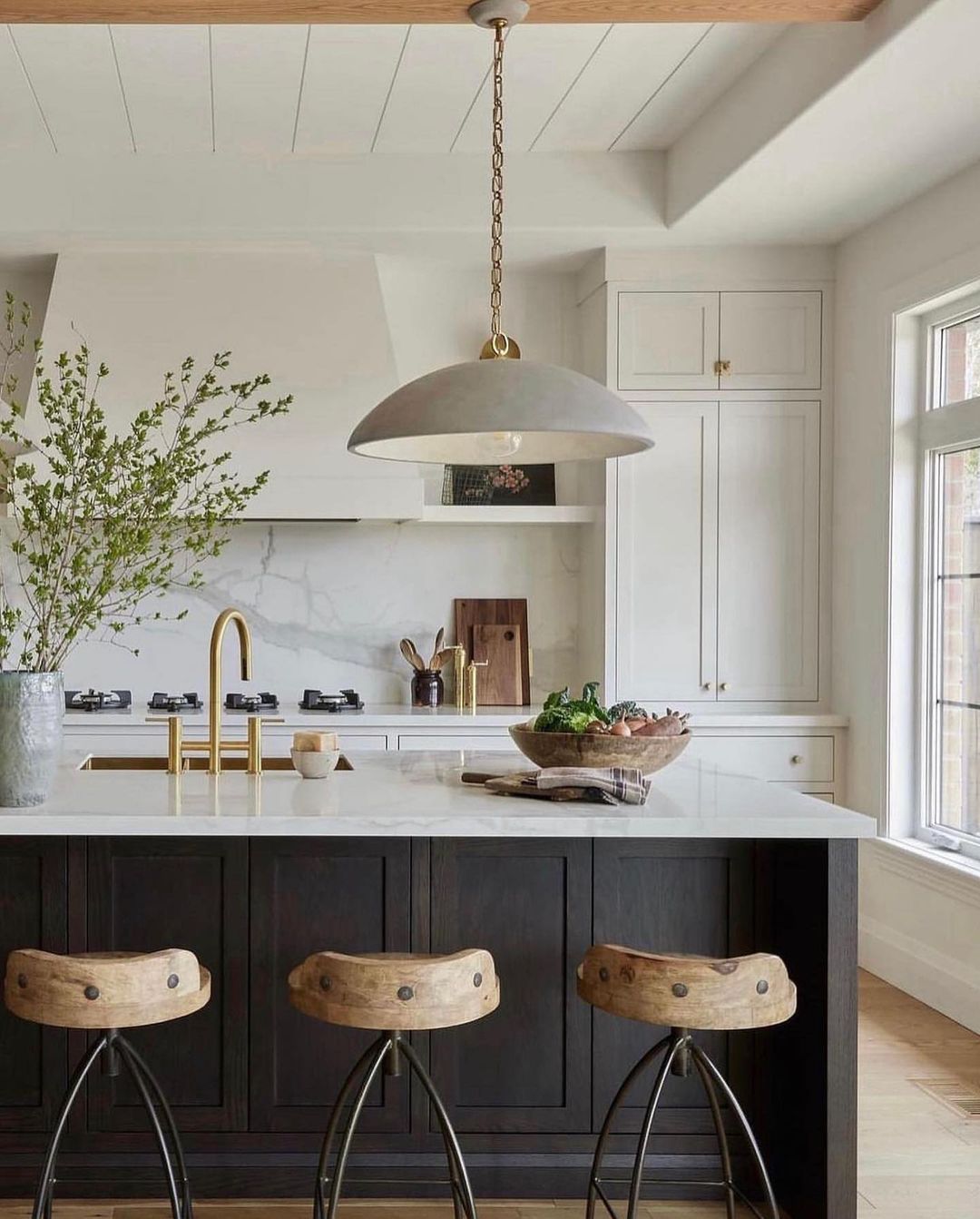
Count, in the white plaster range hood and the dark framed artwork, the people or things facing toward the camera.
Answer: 2

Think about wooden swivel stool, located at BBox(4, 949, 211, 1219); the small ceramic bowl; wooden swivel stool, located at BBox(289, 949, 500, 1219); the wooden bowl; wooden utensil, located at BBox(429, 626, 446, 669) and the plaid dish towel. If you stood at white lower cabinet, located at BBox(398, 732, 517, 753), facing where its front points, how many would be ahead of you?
5

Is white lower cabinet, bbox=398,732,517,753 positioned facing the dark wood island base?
yes

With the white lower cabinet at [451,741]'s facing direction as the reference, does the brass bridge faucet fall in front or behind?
in front

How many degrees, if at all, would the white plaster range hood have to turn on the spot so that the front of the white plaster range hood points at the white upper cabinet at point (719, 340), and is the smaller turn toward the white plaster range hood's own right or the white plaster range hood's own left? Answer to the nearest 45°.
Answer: approximately 90° to the white plaster range hood's own left

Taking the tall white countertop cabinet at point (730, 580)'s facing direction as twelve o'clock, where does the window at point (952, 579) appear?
The window is roughly at 10 o'clock from the tall white countertop cabinet.

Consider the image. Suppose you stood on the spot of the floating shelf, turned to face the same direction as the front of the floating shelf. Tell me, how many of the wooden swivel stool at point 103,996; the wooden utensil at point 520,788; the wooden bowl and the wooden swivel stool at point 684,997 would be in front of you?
4
